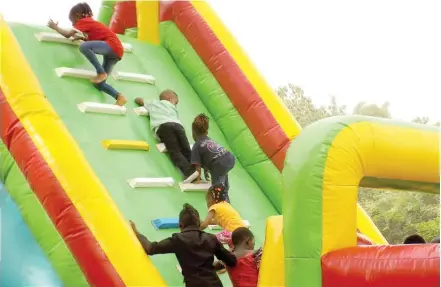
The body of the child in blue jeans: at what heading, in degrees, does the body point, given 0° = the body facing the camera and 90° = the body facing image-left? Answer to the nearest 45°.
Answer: approximately 135°

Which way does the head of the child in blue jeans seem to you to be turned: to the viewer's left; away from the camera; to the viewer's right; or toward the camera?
away from the camera

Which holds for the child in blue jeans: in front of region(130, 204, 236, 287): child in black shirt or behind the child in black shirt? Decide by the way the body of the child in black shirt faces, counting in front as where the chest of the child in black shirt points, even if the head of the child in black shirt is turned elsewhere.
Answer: in front

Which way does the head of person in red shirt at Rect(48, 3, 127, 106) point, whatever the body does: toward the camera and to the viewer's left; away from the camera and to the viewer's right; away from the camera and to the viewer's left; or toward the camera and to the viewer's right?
away from the camera and to the viewer's left

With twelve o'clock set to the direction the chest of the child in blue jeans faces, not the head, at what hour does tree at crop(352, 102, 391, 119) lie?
The tree is roughly at 2 o'clock from the child in blue jeans.

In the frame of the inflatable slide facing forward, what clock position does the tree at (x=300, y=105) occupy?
The tree is roughly at 8 o'clock from the inflatable slide.

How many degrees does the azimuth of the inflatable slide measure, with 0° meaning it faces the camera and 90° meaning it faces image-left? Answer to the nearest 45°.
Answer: approximately 315°

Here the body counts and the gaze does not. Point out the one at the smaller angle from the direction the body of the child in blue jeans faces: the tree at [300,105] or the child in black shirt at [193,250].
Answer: the tree

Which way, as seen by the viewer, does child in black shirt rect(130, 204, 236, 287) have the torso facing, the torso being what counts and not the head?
away from the camera
